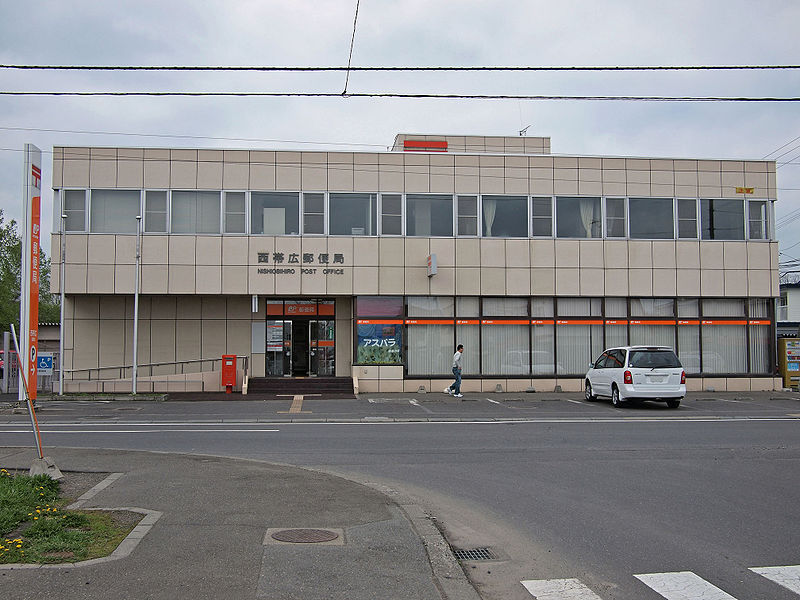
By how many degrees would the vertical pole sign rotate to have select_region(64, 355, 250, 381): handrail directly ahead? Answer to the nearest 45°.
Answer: approximately 135° to its left

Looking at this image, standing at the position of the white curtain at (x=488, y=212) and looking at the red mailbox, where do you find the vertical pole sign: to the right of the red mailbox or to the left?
left

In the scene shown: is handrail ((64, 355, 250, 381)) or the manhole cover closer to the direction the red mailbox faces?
the manhole cover

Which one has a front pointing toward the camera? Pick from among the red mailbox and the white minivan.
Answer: the red mailbox

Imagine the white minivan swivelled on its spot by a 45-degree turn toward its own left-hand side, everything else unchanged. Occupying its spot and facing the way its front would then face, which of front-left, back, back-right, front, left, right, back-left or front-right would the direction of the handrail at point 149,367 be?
front

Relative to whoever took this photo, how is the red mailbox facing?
facing the viewer

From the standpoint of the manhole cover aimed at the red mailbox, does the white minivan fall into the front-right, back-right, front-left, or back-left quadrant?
front-right

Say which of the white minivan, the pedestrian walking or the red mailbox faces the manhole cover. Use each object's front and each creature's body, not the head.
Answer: the red mailbox

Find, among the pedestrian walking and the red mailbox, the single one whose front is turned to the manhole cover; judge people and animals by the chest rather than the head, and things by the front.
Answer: the red mailbox

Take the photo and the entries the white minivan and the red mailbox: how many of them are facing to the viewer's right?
0

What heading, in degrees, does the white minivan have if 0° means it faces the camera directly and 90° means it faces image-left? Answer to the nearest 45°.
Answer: approximately 135°

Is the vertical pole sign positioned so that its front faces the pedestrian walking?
no
